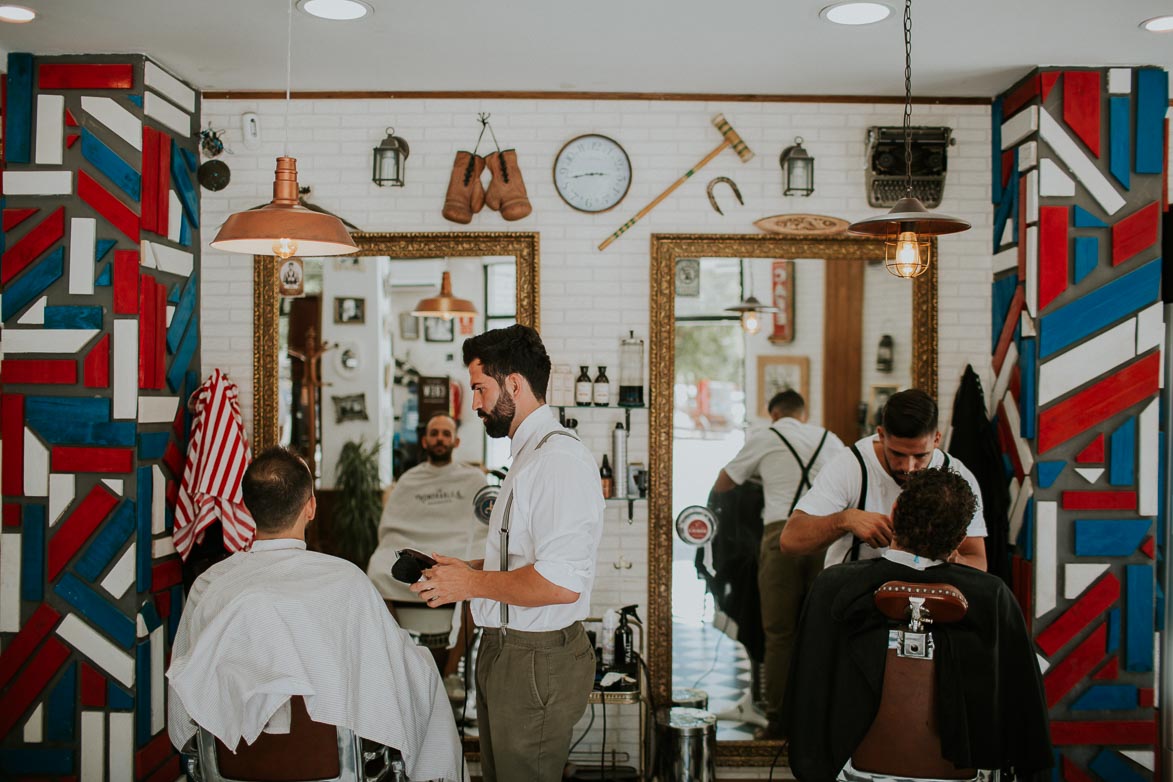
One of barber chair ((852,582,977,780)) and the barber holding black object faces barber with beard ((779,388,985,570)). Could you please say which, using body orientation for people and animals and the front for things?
the barber chair

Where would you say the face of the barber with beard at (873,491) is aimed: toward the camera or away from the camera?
toward the camera

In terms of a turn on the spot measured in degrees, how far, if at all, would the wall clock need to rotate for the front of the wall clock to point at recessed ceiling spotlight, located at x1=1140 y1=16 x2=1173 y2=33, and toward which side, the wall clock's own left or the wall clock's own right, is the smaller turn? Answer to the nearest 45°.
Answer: approximately 45° to the wall clock's own left

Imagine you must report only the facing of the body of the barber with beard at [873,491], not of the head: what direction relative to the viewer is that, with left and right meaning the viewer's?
facing the viewer

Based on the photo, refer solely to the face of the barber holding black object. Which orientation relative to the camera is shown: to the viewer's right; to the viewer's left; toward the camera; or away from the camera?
to the viewer's left

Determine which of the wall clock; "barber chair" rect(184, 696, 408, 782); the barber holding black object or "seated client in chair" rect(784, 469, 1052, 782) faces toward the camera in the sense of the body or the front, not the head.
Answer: the wall clock

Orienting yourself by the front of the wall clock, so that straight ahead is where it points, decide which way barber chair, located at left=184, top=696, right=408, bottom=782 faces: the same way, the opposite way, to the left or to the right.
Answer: the opposite way

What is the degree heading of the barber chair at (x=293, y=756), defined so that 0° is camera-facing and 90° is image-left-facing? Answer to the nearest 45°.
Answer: approximately 180°

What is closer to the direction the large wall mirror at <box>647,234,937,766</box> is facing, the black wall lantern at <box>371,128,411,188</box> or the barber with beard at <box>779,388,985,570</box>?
the barber with beard

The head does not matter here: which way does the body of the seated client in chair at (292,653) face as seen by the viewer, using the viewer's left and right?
facing away from the viewer

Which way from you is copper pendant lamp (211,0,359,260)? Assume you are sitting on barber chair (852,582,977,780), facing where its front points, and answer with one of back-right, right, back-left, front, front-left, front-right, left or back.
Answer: left

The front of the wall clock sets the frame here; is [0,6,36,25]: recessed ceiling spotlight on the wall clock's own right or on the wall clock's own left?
on the wall clock's own right

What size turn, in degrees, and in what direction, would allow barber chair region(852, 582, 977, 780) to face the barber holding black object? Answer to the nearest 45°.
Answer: approximately 90° to its left

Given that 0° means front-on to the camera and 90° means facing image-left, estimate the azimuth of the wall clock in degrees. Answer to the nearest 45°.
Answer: approximately 0°
